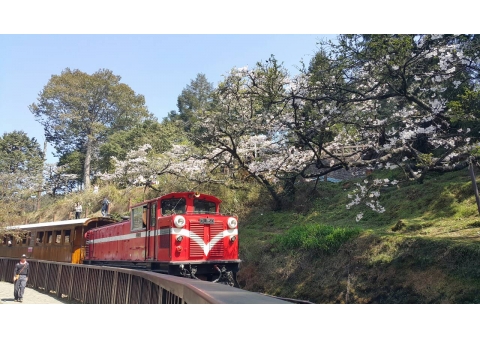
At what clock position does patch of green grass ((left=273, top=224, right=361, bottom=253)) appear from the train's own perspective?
The patch of green grass is roughly at 10 o'clock from the train.

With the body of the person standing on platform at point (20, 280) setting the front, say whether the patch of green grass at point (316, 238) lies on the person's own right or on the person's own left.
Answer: on the person's own left

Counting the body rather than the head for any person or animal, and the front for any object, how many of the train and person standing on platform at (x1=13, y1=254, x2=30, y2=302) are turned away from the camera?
0

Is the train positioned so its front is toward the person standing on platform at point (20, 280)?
no

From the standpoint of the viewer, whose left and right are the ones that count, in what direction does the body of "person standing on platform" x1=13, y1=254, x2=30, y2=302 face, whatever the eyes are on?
facing the viewer

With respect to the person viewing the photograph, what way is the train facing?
facing the viewer and to the right of the viewer

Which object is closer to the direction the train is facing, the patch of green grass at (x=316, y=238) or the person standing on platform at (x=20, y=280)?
the patch of green grass
